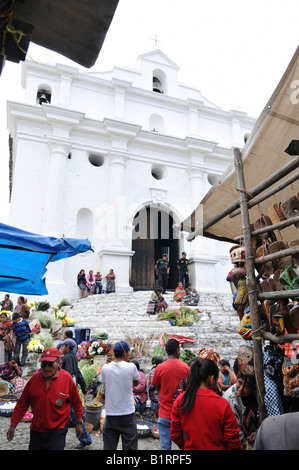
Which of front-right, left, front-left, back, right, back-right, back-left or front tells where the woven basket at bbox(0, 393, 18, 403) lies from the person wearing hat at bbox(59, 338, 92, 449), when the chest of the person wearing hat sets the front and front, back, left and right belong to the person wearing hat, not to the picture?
front-right

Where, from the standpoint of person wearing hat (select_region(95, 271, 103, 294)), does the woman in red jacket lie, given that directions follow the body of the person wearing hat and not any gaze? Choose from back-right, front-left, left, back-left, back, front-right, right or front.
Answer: front

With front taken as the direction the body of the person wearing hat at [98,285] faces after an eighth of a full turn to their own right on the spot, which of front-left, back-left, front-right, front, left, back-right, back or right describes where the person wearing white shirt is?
front-left

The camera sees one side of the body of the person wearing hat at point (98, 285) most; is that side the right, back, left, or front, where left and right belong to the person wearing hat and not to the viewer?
front

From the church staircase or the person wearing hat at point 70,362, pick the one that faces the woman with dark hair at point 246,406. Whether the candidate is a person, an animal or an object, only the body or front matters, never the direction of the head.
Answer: the church staircase

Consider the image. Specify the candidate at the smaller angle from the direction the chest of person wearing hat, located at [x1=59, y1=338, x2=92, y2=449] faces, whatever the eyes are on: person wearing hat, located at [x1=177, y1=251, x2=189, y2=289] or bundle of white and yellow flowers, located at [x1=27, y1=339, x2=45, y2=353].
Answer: the bundle of white and yellow flowers

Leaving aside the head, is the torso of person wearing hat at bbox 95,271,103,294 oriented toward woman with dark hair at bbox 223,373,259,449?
yes

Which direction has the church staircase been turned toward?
toward the camera
